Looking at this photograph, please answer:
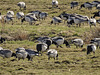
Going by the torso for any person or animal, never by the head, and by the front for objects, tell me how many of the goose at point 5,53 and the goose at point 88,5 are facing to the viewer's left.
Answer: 1
